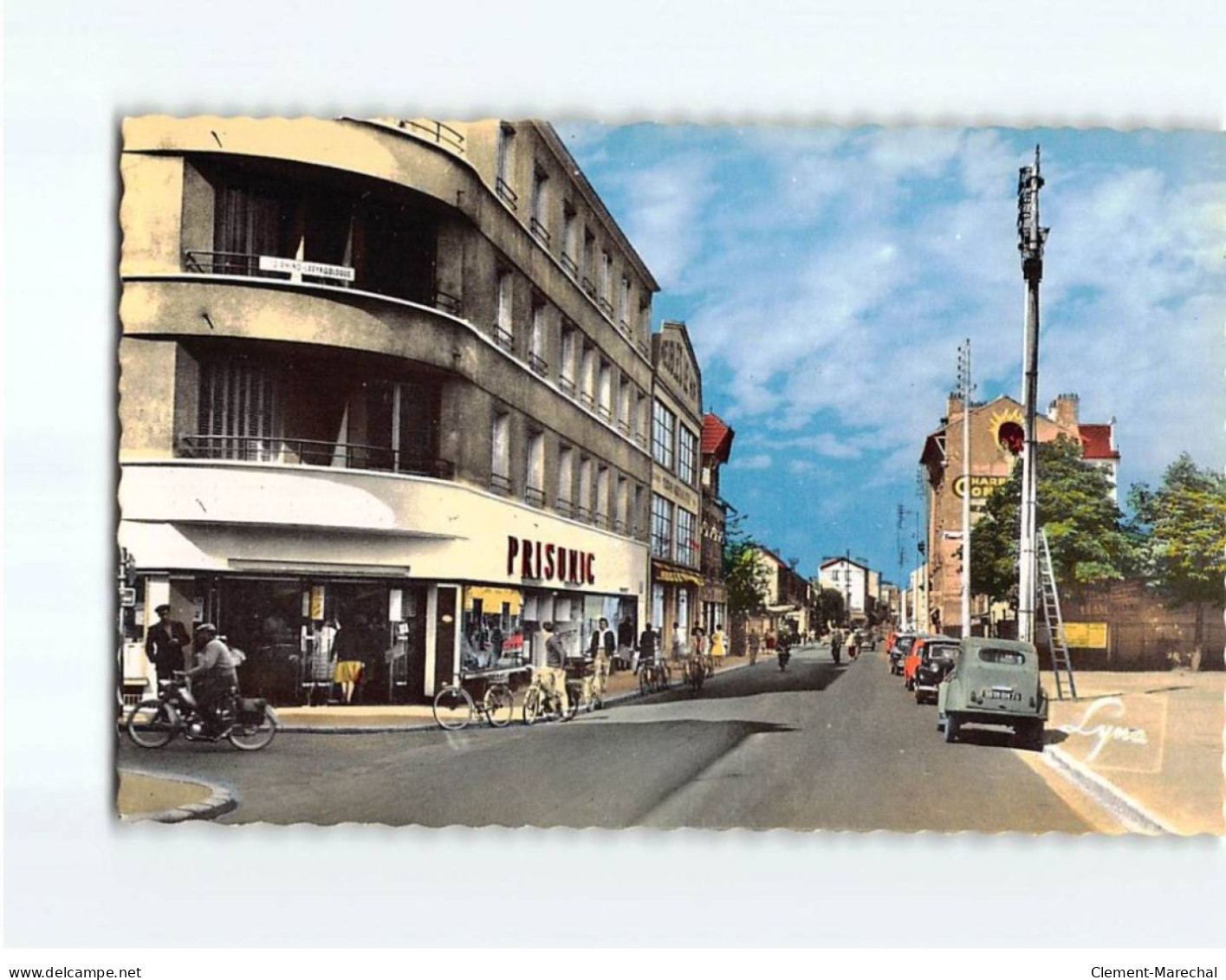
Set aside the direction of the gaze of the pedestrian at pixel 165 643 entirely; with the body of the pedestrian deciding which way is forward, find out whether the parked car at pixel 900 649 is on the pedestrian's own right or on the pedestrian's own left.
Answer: on the pedestrian's own left

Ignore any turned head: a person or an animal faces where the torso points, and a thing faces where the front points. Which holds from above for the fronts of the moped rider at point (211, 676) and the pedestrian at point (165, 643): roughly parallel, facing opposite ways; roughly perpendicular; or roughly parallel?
roughly perpendicular

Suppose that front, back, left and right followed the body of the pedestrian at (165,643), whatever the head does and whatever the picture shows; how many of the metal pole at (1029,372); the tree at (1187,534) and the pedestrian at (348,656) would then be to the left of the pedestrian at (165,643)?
3

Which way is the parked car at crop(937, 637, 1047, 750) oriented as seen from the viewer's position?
away from the camera

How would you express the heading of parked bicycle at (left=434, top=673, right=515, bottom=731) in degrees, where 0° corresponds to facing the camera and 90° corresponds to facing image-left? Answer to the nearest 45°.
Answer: approximately 90°

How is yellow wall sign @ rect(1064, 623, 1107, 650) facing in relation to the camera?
toward the camera

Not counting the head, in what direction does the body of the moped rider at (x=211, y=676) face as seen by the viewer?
to the viewer's left
